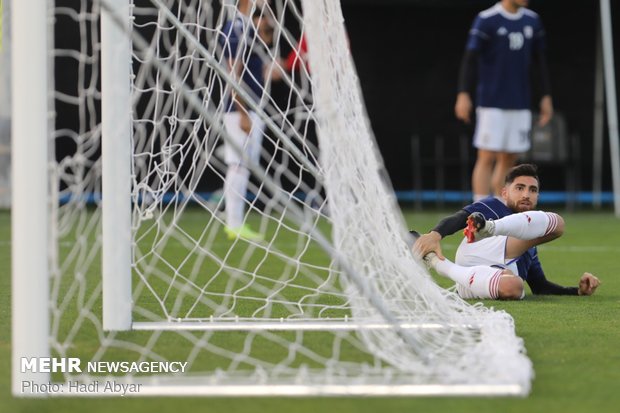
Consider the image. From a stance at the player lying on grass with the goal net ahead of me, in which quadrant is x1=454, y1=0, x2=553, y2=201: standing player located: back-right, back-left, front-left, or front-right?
back-right

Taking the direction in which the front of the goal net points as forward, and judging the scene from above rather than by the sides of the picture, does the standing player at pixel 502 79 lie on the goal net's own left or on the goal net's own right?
on the goal net's own right
